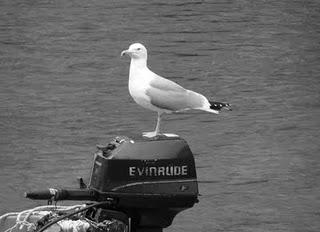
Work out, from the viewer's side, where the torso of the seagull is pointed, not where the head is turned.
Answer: to the viewer's left

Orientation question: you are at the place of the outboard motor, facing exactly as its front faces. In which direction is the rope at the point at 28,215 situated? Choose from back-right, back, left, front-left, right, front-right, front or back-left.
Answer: front

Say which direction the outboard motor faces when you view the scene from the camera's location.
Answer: facing to the left of the viewer
